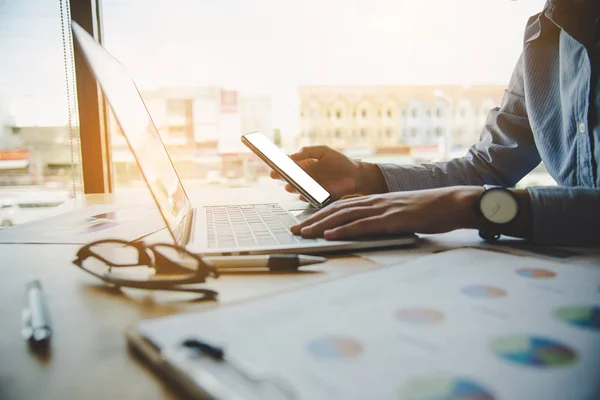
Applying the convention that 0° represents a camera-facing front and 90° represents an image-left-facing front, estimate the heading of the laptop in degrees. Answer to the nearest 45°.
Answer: approximately 270°
